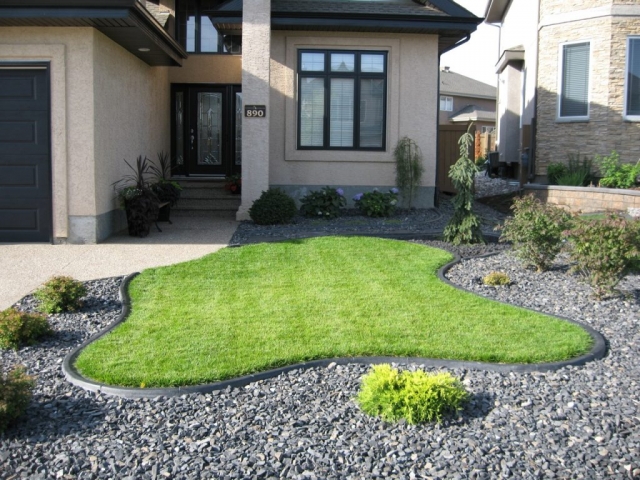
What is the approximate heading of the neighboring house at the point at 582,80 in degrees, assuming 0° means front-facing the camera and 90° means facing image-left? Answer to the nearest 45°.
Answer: approximately 0°

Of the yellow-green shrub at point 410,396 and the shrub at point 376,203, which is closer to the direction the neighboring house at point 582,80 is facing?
the yellow-green shrub

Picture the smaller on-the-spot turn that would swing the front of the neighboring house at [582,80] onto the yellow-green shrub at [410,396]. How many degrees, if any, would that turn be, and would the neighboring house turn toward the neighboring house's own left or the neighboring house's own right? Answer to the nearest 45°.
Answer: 0° — it already faces it

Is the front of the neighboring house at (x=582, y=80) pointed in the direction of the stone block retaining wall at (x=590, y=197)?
yes

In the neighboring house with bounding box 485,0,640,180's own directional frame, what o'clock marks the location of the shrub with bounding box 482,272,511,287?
The shrub is roughly at 12 o'clock from the neighboring house.

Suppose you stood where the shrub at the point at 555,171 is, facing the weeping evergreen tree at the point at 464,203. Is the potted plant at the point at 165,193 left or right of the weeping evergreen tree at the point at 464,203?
right

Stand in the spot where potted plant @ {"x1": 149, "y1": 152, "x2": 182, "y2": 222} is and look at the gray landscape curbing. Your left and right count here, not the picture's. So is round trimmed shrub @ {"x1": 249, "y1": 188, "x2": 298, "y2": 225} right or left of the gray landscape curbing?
left

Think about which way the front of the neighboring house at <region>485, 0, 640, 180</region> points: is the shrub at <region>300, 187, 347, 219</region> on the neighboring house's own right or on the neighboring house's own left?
on the neighboring house's own right

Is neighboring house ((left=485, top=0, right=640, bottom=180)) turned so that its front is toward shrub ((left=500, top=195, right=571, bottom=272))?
yes

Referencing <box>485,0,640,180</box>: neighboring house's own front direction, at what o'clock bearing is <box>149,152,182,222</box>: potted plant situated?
The potted plant is roughly at 2 o'clock from the neighboring house.

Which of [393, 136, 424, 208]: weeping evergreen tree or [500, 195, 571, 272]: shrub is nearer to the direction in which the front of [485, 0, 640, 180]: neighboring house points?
the shrub

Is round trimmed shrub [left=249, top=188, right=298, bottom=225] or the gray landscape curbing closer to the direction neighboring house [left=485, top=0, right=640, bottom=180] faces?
the gray landscape curbing

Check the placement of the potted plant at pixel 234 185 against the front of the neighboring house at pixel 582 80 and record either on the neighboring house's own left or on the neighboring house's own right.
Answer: on the neighboring house's own right

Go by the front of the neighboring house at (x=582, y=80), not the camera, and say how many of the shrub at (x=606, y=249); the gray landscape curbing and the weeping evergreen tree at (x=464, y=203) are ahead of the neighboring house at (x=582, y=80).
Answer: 3

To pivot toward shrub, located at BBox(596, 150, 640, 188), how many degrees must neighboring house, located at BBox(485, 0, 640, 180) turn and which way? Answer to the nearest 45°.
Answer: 0° — it already faces it

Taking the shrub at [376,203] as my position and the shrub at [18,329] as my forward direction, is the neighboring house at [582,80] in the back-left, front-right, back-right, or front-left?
back-left
